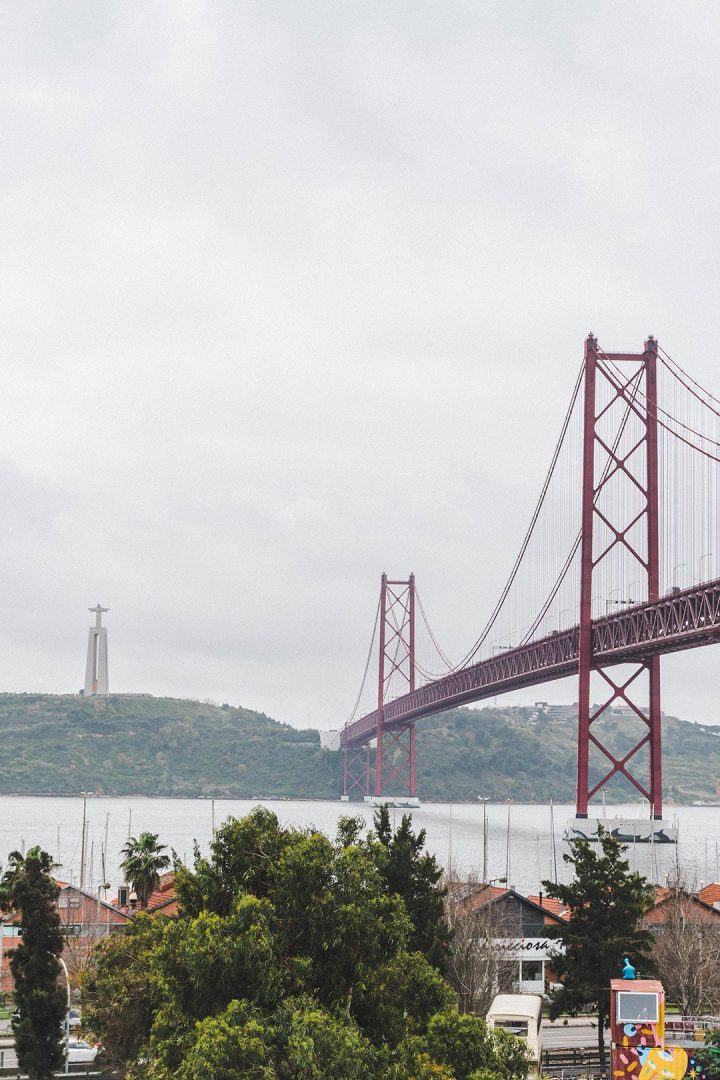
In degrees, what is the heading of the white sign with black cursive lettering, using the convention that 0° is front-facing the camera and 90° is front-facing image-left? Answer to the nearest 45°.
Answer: approximately 0°

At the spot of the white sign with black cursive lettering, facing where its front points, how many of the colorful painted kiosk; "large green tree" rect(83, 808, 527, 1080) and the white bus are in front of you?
3

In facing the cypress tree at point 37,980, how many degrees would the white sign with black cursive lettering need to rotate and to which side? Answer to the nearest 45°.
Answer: approximately 45° to its right

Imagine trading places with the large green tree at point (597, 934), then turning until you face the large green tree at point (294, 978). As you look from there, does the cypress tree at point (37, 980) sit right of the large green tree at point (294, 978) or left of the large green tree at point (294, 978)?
right

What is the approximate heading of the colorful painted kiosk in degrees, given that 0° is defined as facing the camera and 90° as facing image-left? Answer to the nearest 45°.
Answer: approximately 0°

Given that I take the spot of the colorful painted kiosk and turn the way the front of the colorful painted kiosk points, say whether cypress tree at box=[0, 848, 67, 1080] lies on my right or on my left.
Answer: on my right

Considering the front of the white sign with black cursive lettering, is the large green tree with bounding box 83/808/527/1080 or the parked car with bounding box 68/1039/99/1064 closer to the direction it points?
the large green tree

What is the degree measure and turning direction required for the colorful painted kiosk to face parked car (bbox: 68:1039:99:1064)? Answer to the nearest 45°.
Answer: approximately 135° to its right

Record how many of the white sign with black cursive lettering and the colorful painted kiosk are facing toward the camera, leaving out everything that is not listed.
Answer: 2

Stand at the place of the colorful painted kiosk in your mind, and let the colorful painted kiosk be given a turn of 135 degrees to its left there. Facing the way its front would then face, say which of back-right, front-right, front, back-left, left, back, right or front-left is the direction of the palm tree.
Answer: left
